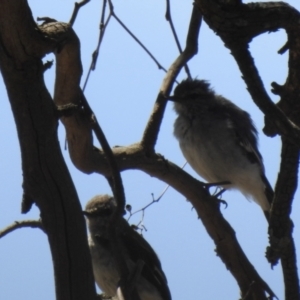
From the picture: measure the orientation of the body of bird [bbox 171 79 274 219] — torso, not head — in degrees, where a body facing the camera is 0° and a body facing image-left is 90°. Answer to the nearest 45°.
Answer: approximately 90°

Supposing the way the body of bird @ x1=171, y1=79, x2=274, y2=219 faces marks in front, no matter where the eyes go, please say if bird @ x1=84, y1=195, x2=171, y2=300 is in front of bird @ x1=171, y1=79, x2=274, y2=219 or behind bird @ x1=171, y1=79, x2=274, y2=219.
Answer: in front

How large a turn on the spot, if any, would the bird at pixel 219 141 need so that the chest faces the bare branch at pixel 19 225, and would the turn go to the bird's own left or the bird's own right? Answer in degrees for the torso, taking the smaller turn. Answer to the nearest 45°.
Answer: approximately 45° to the bird's own right
